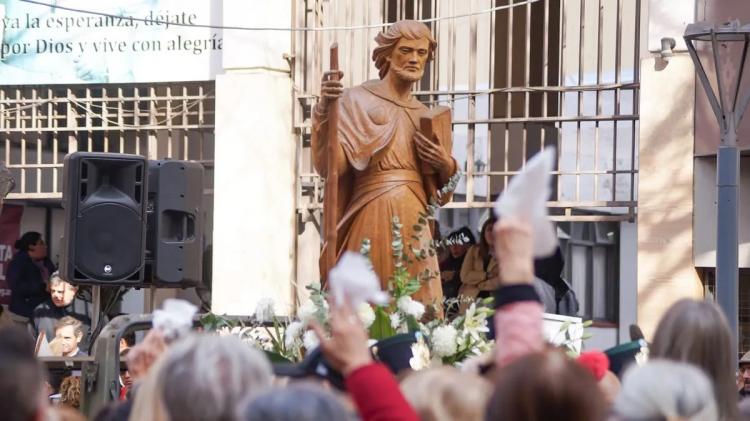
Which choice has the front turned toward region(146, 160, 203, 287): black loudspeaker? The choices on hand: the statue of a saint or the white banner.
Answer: the white banner

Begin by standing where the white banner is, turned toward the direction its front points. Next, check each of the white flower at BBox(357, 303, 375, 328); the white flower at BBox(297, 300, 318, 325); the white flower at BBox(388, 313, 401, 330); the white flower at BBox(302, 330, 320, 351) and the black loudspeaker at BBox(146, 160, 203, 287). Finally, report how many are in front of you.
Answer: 5

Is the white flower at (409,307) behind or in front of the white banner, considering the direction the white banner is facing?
in front

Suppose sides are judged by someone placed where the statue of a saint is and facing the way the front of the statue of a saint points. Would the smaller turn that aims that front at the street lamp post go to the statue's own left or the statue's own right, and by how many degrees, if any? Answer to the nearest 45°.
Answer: approximately 90° to the statue's own left

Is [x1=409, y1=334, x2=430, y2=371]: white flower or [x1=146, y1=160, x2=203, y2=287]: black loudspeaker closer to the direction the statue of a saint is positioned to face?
the white flower

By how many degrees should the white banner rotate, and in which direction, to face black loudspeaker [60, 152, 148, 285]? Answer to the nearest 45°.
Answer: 0° — it already faces it

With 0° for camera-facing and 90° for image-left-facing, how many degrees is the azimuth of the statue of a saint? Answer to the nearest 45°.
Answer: approximately 315°

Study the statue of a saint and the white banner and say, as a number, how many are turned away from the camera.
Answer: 0

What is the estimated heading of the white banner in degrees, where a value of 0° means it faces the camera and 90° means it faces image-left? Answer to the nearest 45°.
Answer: approximately 0°

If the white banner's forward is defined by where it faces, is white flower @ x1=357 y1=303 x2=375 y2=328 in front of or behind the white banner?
in front

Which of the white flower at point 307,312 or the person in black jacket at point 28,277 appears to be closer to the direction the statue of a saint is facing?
the white flower

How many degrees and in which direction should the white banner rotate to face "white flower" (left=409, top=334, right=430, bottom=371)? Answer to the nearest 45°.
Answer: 0° — it already faces it
